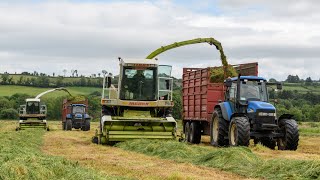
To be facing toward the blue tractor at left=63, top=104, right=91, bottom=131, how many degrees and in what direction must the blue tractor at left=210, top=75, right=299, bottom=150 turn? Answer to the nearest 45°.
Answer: approximately 180°

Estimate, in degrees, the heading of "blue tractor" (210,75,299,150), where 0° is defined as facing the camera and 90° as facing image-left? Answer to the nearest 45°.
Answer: approximately 315°

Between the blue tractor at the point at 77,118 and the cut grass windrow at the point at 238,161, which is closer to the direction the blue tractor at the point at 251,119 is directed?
the cut grass windrow

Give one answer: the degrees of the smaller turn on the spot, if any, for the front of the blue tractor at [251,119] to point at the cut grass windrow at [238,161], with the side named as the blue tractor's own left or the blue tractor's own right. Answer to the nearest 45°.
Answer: approximately 45° to the blue tractor's own right
